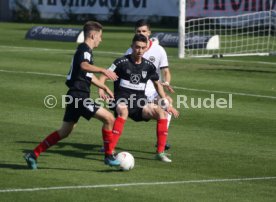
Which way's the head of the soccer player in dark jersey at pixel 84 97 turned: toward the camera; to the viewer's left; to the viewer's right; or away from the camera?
to the viewer's right

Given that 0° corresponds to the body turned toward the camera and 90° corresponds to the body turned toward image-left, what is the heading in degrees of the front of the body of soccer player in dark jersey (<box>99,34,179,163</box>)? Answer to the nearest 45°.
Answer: approximately 0°

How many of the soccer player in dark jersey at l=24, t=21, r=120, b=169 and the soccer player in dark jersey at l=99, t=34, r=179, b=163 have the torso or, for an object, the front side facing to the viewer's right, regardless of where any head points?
1

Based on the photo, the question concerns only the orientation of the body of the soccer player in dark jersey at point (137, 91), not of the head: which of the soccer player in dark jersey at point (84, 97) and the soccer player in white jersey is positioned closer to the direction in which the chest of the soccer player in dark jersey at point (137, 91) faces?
the soccer player in dark jersey

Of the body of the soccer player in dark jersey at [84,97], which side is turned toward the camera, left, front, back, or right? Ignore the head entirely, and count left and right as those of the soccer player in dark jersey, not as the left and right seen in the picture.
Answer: right

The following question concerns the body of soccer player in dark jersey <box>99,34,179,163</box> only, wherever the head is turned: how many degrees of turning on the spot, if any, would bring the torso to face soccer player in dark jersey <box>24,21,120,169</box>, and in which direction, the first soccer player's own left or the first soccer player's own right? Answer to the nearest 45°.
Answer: approximately 45° to the first soccer player's own right

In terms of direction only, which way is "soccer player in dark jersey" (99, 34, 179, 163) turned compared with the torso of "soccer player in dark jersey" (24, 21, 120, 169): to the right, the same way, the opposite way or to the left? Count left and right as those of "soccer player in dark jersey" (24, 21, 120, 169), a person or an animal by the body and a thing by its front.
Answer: to the right

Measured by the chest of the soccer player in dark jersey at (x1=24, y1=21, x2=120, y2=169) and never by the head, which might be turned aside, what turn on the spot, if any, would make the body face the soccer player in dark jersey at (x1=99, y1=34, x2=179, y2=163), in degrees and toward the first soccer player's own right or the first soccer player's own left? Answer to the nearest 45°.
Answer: approximately 45° to the first soccer player's own left
